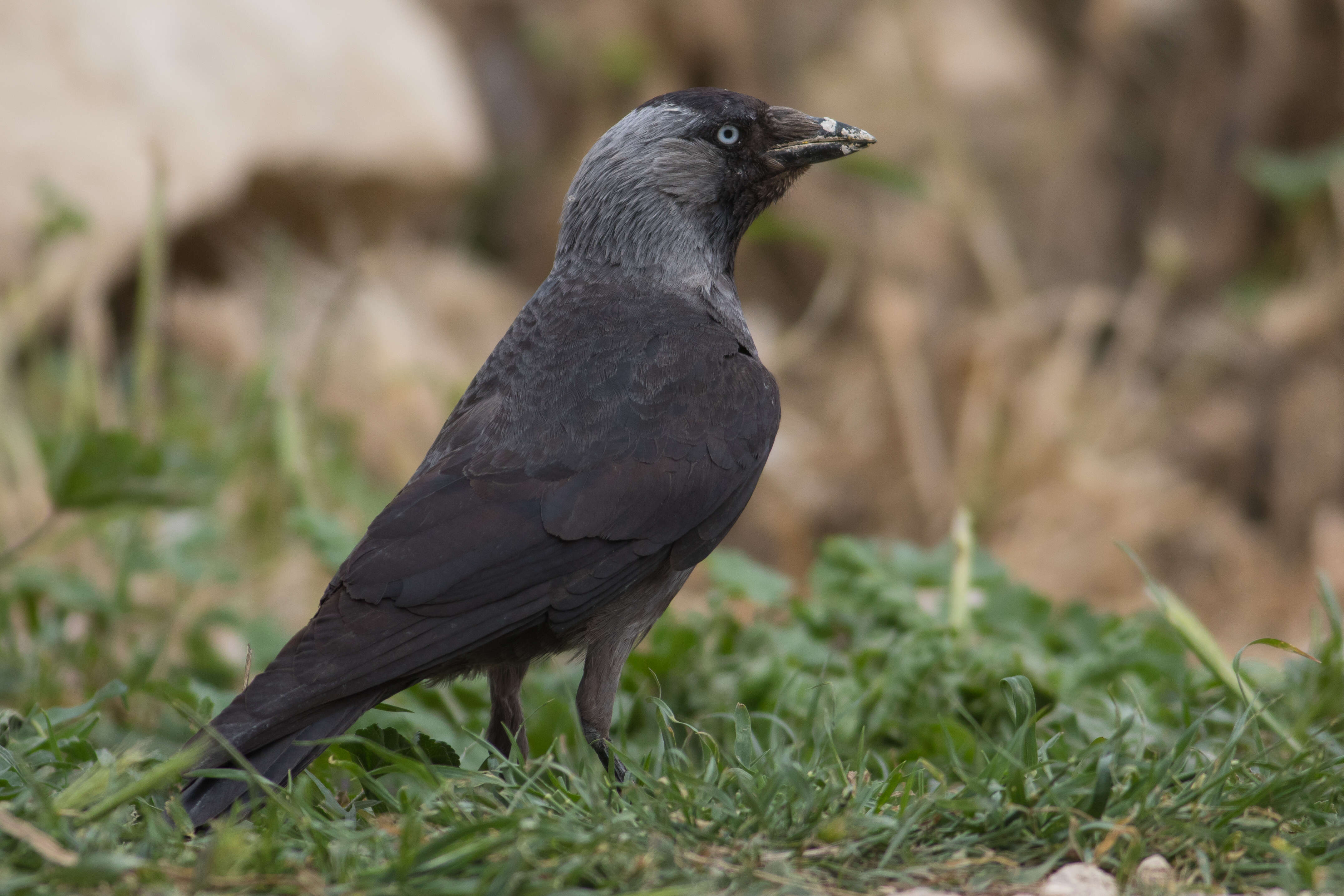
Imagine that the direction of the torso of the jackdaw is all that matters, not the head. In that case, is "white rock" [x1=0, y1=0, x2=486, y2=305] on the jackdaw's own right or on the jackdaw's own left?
on the jackdaw's own left

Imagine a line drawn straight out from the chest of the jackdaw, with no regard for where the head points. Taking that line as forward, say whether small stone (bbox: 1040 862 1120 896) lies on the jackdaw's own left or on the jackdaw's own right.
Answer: on the jackdaw's own right

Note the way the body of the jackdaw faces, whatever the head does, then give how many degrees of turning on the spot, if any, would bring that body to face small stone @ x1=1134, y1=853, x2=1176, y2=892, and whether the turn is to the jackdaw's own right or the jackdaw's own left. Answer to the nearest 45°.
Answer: approximately 45° to the jackdaw's own right

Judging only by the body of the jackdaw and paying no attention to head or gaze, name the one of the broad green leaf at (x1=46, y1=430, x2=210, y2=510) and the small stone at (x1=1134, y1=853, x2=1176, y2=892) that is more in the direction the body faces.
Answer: the small stone

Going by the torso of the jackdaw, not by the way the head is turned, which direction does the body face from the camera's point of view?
to the viewer's right

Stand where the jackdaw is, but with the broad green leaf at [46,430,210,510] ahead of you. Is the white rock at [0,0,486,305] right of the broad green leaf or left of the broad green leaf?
right
